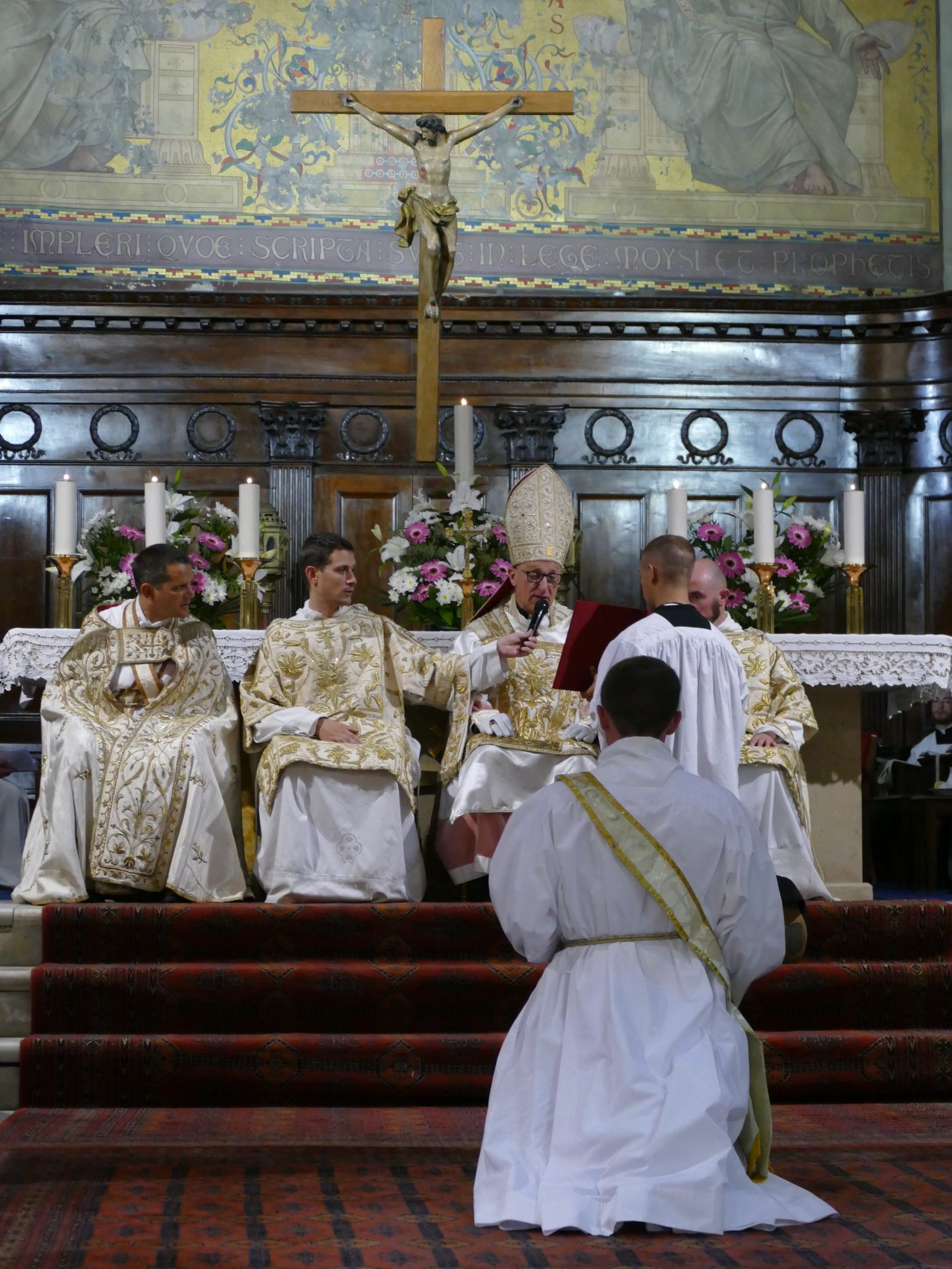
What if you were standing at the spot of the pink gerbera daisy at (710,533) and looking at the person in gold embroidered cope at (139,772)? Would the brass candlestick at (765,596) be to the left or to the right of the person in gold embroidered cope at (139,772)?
left

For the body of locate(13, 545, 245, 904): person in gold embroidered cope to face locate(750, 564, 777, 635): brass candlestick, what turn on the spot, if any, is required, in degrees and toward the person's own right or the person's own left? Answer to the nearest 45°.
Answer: approximately 90° to the person's own left

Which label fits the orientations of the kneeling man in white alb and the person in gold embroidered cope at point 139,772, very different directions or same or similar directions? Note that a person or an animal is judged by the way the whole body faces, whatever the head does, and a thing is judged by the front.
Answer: very different directions

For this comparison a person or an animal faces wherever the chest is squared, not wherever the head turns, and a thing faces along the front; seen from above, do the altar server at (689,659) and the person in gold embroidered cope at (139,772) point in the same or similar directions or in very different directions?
very different directions

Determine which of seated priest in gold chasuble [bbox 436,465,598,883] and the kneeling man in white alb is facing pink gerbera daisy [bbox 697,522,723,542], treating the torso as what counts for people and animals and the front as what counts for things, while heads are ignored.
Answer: the kneeling man in white alb

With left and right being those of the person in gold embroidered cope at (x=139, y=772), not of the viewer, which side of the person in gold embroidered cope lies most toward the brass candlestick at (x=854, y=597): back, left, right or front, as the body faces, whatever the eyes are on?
left

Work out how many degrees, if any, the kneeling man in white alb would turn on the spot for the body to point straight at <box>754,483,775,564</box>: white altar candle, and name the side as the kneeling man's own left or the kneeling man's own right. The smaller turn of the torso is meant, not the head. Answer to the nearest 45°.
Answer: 0° — they already face it

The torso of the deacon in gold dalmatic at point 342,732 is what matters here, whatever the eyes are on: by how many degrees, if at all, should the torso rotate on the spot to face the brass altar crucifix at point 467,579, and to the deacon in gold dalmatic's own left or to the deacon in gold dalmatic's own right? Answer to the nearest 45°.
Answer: approximately 135° to the deacon in gold dalmatic's own left

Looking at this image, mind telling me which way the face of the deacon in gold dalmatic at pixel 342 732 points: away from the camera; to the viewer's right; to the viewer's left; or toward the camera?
to the viewer's right

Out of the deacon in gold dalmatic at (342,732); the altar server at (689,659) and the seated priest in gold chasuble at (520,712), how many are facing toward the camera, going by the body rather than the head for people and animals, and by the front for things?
2

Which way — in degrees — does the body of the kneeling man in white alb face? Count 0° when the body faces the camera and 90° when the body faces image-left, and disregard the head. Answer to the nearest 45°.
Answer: approximately 180°

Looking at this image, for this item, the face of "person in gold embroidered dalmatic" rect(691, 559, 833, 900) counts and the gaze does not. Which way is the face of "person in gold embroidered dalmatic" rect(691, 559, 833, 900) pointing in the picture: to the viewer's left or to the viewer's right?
to the viewer's left

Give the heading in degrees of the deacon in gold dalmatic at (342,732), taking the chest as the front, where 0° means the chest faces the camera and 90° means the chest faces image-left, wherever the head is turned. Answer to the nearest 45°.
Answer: approximately 0°

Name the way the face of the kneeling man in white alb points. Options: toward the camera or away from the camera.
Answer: away from the camera

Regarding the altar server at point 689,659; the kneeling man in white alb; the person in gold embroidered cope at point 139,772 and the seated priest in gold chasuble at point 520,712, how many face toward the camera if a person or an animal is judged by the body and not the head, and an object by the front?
2

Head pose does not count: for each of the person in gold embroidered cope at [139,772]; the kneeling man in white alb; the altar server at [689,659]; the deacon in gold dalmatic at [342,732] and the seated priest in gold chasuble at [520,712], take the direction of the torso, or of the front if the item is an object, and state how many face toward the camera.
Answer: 3
